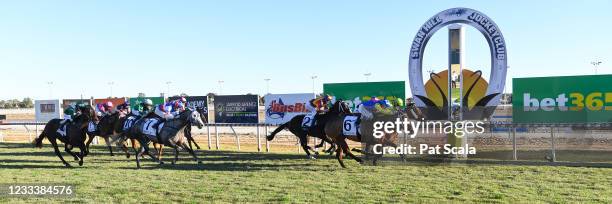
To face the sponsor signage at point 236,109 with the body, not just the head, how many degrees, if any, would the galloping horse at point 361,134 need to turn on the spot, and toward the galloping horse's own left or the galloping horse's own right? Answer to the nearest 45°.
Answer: approximately 135° to the galloping horse's own left

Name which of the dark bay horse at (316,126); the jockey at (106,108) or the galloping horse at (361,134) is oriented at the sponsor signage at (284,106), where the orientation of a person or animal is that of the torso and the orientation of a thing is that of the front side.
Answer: the jockey

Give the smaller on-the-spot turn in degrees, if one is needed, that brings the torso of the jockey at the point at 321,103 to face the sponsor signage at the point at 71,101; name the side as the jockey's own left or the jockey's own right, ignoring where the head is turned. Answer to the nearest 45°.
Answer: approximately 135° to the jockey's own left

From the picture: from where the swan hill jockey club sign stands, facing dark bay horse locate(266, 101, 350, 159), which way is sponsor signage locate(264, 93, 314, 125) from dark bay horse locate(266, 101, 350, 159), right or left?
right

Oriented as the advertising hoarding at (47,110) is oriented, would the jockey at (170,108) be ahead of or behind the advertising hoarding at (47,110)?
ahead

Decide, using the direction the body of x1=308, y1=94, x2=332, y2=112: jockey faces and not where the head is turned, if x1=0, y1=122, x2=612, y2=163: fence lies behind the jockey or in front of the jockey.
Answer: in front

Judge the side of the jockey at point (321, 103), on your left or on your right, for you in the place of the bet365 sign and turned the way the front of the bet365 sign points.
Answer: on your right

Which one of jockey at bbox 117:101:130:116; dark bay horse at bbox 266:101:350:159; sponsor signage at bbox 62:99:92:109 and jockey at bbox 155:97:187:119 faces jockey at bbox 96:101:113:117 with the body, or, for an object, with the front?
the sponsor signage

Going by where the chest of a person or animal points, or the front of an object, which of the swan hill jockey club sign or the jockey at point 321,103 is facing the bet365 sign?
the jockey

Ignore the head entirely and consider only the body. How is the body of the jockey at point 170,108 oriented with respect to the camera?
to the viewer's right

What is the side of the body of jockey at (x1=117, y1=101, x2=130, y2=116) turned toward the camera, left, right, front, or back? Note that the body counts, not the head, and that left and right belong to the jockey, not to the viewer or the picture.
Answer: right
